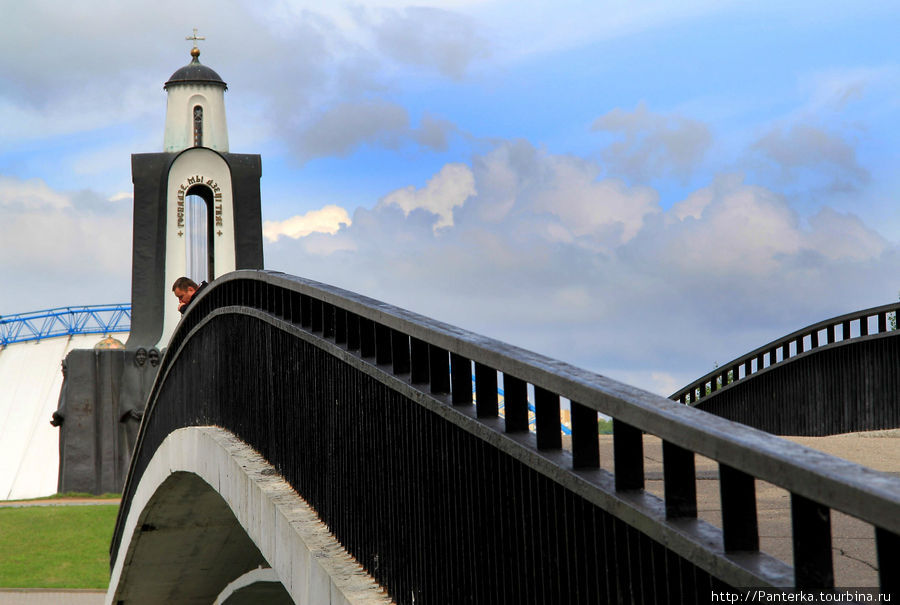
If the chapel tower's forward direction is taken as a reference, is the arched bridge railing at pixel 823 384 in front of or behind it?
in front

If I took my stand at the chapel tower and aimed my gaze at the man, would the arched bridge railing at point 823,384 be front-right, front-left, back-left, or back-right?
front-left

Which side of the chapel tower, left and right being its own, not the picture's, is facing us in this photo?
front

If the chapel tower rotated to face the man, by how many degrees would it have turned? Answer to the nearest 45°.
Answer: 0° — it already faces them

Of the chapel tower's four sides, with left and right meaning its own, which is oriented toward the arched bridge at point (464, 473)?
front
